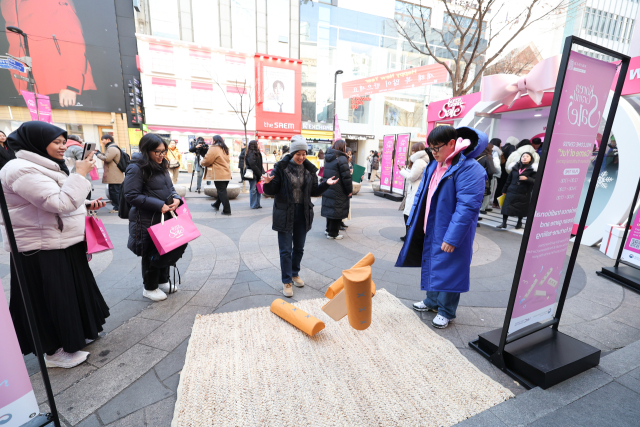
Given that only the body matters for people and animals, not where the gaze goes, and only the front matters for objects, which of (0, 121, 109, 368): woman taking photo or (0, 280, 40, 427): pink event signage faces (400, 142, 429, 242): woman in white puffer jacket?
the woman taking photo

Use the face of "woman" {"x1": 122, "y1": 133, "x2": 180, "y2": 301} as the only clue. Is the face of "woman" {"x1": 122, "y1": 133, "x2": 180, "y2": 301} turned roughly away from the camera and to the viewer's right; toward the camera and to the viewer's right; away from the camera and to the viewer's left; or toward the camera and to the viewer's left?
toward the camera and to the viewer's right

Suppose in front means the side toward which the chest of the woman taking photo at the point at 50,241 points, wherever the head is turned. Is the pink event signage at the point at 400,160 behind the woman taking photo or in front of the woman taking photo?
in front

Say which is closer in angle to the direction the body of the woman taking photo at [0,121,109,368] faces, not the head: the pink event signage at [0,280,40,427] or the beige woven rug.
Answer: the beige woven rug

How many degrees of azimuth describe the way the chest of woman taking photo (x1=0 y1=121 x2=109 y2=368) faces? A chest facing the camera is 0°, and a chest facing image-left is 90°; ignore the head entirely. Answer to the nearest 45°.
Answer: approximately 270°

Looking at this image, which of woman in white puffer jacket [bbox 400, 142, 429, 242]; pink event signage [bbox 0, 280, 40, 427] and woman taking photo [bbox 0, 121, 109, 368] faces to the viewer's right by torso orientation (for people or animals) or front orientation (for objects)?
the woman taking photo

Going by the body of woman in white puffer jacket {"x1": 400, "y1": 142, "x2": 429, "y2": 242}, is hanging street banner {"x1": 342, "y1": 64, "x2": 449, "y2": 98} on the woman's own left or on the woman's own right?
on the woman's own right

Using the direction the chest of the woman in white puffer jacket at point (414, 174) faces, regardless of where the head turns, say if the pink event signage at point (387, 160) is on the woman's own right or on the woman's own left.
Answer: on the woman's own right
